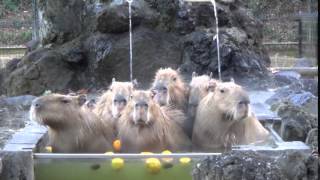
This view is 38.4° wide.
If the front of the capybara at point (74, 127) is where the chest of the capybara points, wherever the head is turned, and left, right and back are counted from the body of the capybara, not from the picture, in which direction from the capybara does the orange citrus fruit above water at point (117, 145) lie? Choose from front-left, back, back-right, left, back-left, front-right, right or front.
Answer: back

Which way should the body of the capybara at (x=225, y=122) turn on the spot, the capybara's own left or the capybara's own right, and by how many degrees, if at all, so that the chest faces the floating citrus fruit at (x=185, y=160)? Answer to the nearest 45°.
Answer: approximately 90° to the capybara's own right

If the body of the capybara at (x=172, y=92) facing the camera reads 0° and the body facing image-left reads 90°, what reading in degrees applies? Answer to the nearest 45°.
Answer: approximately 45°

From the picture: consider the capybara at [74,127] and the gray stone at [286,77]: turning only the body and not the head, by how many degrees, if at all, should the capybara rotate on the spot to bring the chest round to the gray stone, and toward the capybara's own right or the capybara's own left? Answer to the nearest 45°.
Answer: approximately 135° to the capybara's own right

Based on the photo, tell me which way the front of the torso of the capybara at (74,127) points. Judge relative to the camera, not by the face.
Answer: to the viewer's left

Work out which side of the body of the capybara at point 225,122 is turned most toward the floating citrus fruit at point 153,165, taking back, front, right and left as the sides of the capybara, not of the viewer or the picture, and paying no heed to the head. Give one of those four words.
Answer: right

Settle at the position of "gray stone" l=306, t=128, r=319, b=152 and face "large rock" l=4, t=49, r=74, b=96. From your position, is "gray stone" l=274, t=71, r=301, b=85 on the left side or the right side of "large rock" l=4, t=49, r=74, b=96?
right

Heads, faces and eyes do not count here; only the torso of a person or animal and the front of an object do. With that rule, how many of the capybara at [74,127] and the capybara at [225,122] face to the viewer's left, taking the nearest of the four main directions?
1

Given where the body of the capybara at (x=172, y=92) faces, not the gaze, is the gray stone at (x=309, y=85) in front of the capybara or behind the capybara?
behind

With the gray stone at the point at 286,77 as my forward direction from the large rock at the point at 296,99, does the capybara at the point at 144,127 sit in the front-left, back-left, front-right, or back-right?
back-left
